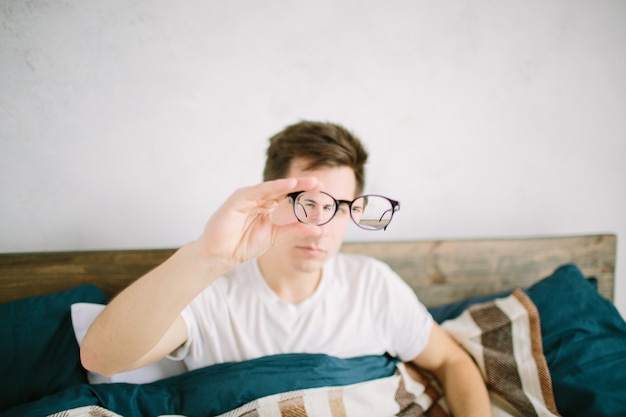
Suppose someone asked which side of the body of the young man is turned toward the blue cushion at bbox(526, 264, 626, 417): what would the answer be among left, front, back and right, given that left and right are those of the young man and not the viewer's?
left

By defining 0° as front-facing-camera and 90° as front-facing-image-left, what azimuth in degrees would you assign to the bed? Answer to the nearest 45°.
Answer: approximately 0°

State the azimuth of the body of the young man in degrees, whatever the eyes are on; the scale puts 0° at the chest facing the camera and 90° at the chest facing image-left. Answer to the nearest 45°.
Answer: approximately 0°
